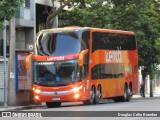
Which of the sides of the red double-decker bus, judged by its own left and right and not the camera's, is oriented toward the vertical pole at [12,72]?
front

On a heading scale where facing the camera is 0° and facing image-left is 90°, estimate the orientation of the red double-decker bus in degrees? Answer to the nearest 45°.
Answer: approximately 45°
